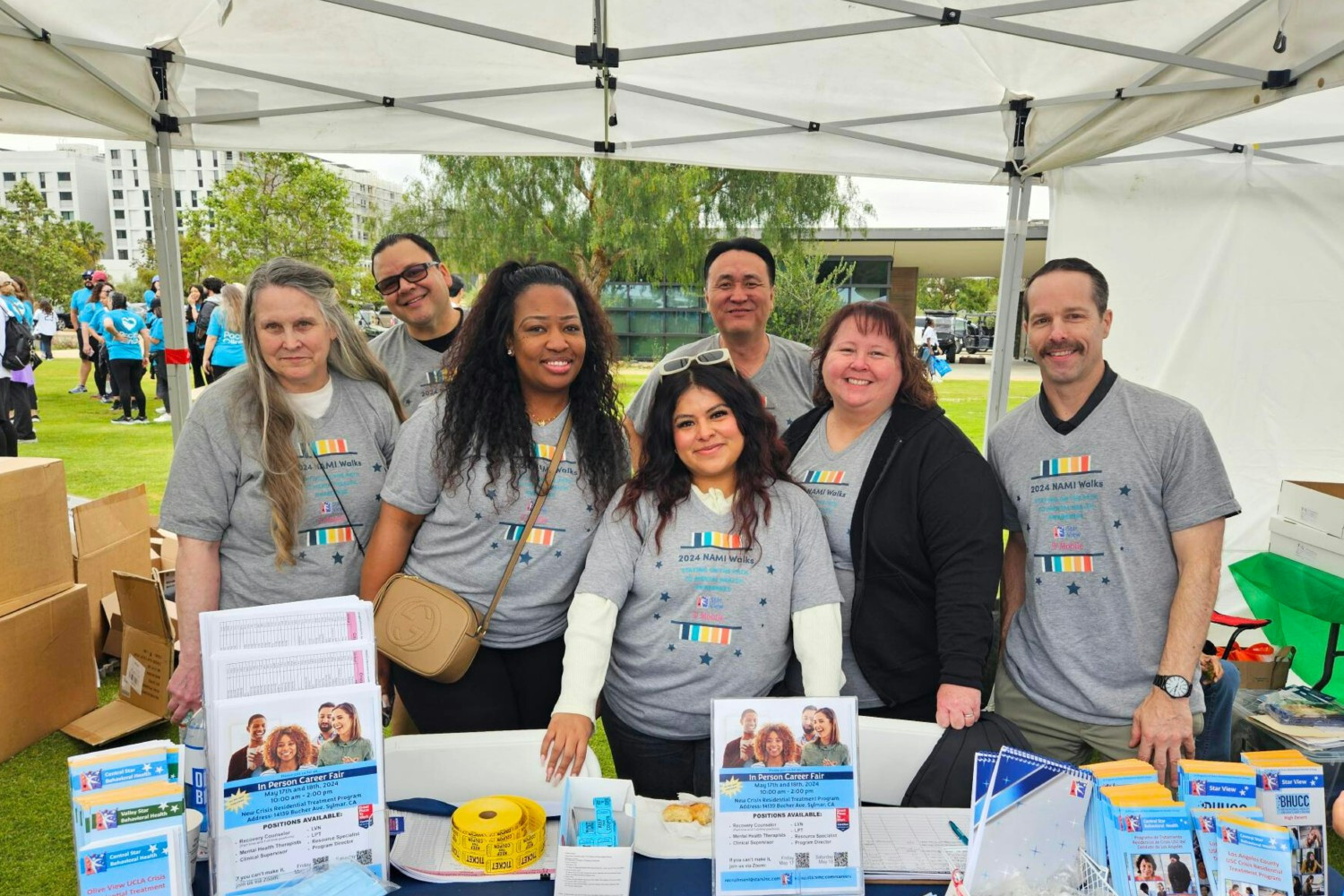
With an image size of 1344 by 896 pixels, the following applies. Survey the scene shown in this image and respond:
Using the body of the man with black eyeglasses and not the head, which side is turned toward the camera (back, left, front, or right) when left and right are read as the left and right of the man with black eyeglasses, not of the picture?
front

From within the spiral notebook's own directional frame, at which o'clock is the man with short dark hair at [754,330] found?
The man with short dark hair is roughly at 5 o'clock from the spiral notebook.

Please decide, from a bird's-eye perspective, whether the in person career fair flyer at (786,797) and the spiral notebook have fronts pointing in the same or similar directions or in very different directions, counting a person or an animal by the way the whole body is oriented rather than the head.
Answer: same or similar directions

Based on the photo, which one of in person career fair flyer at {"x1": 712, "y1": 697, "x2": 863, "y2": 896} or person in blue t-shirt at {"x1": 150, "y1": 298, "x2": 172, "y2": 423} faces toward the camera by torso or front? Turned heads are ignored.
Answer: the in person career fair flyer

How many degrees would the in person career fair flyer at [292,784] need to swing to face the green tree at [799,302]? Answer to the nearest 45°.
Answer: approximately 135° to its left

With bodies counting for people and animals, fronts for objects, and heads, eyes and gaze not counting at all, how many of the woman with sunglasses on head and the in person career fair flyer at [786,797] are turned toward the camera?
2

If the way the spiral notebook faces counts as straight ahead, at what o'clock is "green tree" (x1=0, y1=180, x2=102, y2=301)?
The green tree is roughly at 4 o'clock from the spiral notebook.

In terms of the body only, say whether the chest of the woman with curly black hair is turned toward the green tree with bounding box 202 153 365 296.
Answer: no

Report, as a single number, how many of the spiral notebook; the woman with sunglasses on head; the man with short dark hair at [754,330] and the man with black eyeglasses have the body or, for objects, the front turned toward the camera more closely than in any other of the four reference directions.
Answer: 4

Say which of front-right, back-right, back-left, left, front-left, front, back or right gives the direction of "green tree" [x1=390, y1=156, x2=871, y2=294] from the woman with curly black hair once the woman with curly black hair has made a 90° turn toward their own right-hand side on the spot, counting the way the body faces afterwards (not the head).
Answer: back-right

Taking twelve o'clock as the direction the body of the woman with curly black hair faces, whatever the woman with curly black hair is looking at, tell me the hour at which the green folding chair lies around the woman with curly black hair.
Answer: The green folding chair is roughly at 10 o'clock from the woman with curly black hair.

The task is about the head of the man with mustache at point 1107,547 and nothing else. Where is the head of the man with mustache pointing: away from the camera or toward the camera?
toward the camera

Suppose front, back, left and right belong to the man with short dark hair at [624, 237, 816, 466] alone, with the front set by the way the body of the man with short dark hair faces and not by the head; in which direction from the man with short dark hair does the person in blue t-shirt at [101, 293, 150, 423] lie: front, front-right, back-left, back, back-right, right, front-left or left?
back-right

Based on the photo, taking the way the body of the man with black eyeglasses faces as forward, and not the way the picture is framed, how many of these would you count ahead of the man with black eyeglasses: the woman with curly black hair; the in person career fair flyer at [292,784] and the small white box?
3

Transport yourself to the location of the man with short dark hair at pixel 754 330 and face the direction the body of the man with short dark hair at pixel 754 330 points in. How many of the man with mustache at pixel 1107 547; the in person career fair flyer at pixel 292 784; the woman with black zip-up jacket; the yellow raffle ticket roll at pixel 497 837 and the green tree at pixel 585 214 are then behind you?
1

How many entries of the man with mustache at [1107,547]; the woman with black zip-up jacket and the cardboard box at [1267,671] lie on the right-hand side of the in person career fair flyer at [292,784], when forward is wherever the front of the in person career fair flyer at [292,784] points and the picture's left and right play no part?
0

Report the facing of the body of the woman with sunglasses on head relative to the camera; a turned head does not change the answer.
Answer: toward the camera
